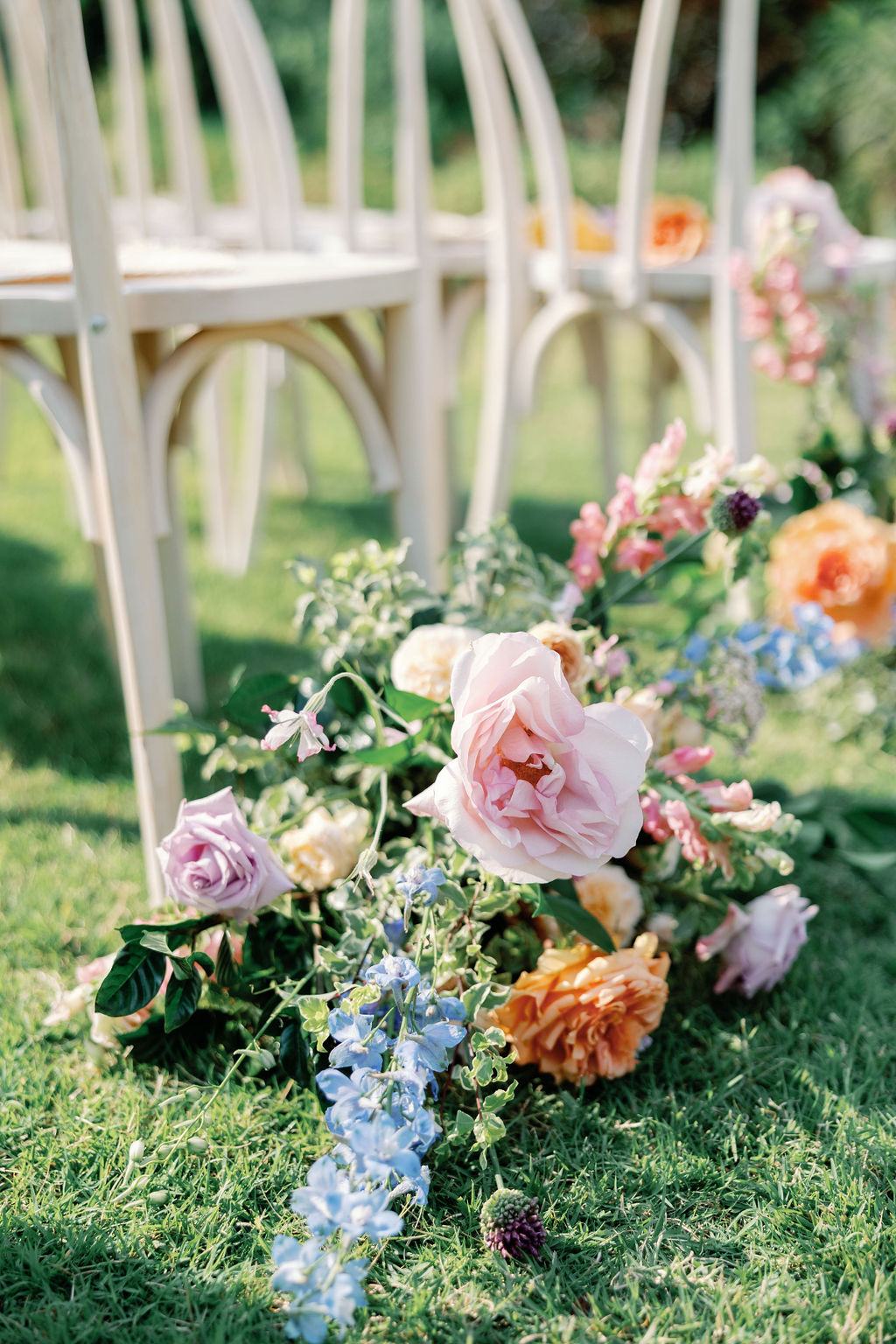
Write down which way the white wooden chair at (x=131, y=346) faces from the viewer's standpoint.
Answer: facing away from the viewer and to the right of the viewer

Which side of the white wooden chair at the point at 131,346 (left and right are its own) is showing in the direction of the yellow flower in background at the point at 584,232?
front

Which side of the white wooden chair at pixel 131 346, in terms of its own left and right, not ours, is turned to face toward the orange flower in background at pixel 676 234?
front

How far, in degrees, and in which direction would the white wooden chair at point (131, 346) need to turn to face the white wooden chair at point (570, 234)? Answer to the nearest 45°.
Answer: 0° — it already faces it
